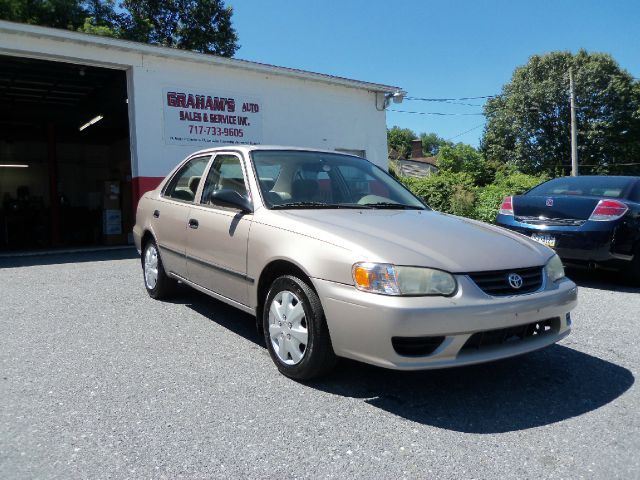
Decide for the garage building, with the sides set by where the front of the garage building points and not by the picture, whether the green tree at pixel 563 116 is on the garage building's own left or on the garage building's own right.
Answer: on the garage building's own left

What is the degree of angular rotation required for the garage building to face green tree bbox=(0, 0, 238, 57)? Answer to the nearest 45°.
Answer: approximately 135° to its left

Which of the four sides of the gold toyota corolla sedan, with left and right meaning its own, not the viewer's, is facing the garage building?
back

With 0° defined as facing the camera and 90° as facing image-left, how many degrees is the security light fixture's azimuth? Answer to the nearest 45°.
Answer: approximately 270°

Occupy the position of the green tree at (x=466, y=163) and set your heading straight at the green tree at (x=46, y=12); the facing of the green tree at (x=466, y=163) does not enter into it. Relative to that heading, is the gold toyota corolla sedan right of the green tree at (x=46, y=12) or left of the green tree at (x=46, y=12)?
left
